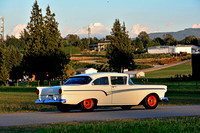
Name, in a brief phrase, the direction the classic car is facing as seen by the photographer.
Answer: facing away from the viewer and to the right of the viewer
